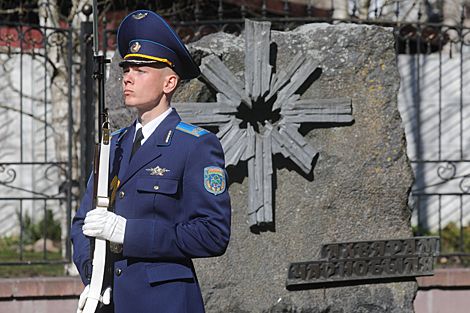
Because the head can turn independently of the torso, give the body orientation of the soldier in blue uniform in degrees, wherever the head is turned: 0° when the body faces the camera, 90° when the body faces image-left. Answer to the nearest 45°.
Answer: approximately 45°

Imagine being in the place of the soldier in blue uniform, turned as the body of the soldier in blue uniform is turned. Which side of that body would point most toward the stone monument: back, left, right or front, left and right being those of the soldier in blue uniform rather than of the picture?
back

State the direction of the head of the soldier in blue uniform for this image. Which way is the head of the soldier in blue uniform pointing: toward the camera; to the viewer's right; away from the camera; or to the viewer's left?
to the viewer's left
